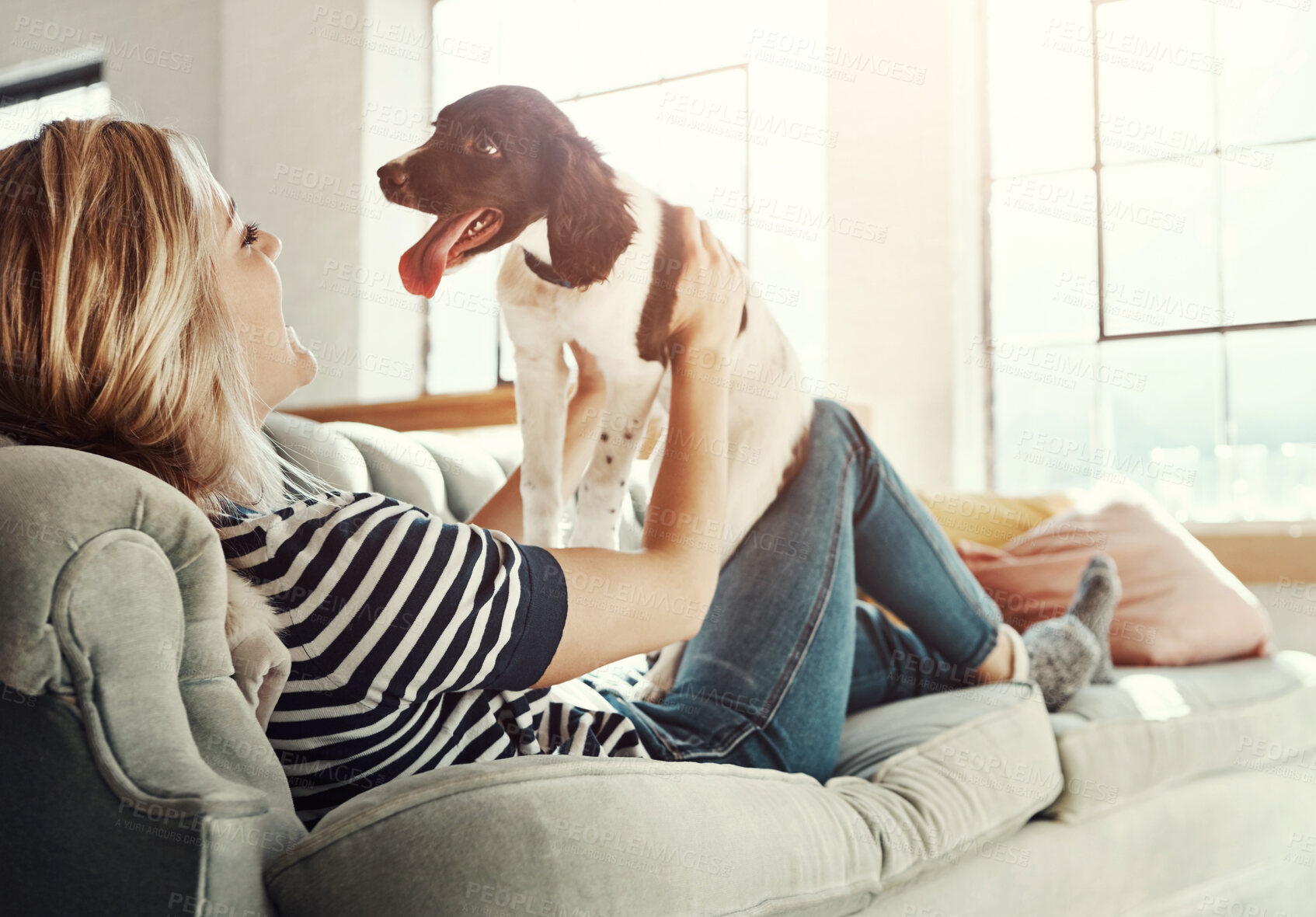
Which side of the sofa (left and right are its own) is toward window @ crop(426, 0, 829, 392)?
back

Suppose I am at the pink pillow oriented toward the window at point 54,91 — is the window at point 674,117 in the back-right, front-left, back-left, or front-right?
front-right

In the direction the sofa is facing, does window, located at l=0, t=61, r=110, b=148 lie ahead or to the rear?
to the rear

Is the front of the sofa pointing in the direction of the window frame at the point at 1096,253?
no

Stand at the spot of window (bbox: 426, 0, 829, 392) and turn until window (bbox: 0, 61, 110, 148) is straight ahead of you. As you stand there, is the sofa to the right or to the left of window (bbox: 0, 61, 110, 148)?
left

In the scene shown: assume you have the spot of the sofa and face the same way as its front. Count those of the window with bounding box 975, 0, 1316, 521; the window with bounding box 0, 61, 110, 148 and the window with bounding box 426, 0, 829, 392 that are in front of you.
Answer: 0

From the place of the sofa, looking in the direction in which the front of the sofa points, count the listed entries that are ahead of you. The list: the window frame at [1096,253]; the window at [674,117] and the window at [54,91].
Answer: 0

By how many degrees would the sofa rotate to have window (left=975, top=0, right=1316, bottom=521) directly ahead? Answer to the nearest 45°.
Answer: approximately 135° to its left

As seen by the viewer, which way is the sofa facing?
toward the camera
